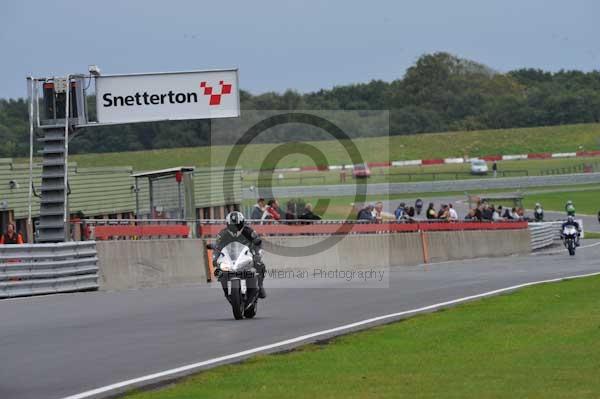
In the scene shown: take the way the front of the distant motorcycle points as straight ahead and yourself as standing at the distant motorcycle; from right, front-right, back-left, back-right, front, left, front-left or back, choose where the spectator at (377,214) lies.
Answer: front-right

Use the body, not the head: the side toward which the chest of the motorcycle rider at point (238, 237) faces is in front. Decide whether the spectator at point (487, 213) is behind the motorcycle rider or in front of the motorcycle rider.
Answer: behind

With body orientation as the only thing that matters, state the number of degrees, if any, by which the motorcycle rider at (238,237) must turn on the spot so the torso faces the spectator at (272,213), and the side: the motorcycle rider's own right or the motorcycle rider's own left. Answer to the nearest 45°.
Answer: approximately 180°

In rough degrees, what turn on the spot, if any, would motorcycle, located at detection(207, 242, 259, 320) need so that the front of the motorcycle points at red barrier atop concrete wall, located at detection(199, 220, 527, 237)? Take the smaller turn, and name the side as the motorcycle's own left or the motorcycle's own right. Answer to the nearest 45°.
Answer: approximately 180°

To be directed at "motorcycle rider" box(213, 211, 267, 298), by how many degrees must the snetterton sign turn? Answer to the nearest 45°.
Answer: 0° — it already faces them

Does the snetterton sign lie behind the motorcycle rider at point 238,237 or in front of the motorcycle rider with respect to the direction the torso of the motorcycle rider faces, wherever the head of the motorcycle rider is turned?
behind

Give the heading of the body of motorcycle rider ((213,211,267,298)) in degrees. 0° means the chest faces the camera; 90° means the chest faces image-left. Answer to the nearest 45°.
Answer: approximately 0°

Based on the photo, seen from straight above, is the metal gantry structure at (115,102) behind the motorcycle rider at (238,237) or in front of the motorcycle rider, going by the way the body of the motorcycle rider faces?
behind

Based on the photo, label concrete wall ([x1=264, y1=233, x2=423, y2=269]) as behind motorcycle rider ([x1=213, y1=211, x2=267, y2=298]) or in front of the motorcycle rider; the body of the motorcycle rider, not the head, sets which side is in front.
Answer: behind
